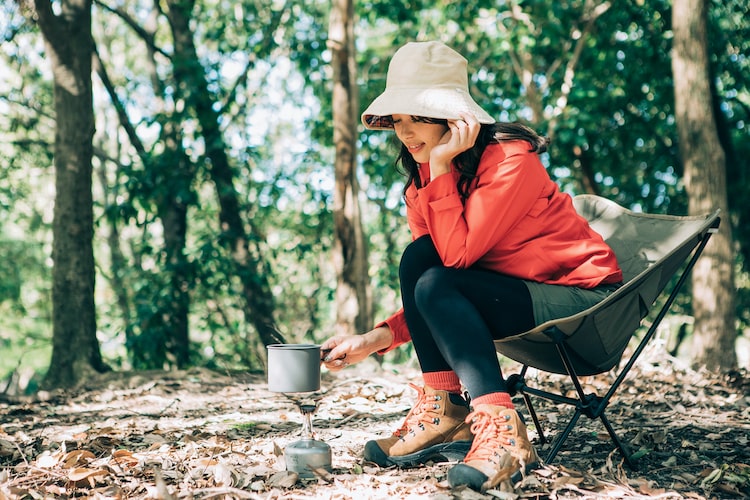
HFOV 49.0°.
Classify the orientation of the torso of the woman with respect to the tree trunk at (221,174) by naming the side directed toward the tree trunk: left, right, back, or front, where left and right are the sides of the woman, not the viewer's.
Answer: right

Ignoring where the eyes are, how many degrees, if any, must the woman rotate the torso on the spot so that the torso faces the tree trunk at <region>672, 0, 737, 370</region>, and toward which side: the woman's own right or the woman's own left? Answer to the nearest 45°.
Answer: approximately 180°

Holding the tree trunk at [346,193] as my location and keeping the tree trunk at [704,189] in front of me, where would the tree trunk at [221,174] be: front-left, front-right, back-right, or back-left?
back-left

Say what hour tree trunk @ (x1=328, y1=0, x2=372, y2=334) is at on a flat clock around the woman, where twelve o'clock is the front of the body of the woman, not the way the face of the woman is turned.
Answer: The tree trunk is roughly at 4 o'clock from the woman.

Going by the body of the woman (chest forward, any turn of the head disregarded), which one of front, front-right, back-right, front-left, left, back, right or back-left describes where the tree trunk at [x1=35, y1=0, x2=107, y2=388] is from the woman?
right

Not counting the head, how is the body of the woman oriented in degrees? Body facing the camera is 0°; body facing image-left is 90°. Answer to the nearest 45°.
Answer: approximately 45°
